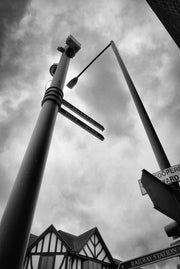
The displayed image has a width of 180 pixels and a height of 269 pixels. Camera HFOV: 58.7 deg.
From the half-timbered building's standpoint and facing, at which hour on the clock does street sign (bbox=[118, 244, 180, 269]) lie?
The street sign is roughly at 12 o'clock from the half-timbered building.

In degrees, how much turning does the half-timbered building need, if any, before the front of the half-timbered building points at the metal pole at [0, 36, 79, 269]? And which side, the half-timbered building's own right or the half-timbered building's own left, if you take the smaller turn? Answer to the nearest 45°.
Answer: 0° — it already faces it

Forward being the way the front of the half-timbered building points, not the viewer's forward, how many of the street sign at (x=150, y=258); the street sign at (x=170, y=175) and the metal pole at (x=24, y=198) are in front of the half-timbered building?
3

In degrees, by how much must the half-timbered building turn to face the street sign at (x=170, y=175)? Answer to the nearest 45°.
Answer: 0° — it already faces it

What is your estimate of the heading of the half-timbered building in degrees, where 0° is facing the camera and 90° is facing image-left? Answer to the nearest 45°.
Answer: approximately 0°
